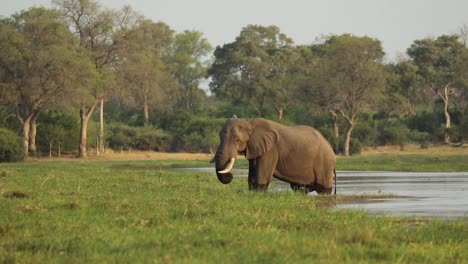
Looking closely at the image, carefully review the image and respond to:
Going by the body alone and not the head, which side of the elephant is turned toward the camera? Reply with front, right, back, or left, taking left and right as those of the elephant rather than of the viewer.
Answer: left
